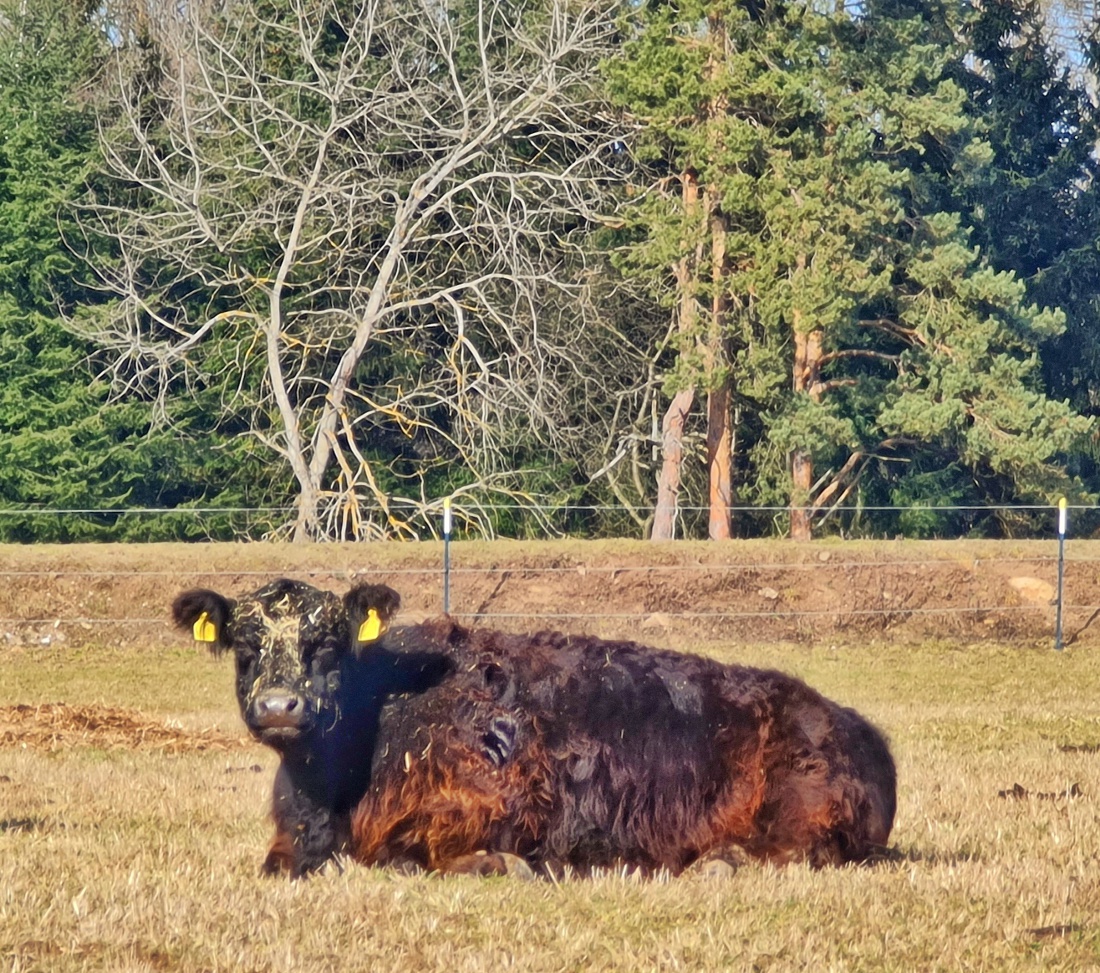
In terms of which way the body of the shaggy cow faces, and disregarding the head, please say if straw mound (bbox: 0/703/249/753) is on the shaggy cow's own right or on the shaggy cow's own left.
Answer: on the shaggy cow's own right

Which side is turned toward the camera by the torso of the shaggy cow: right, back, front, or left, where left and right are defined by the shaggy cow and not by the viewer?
left
